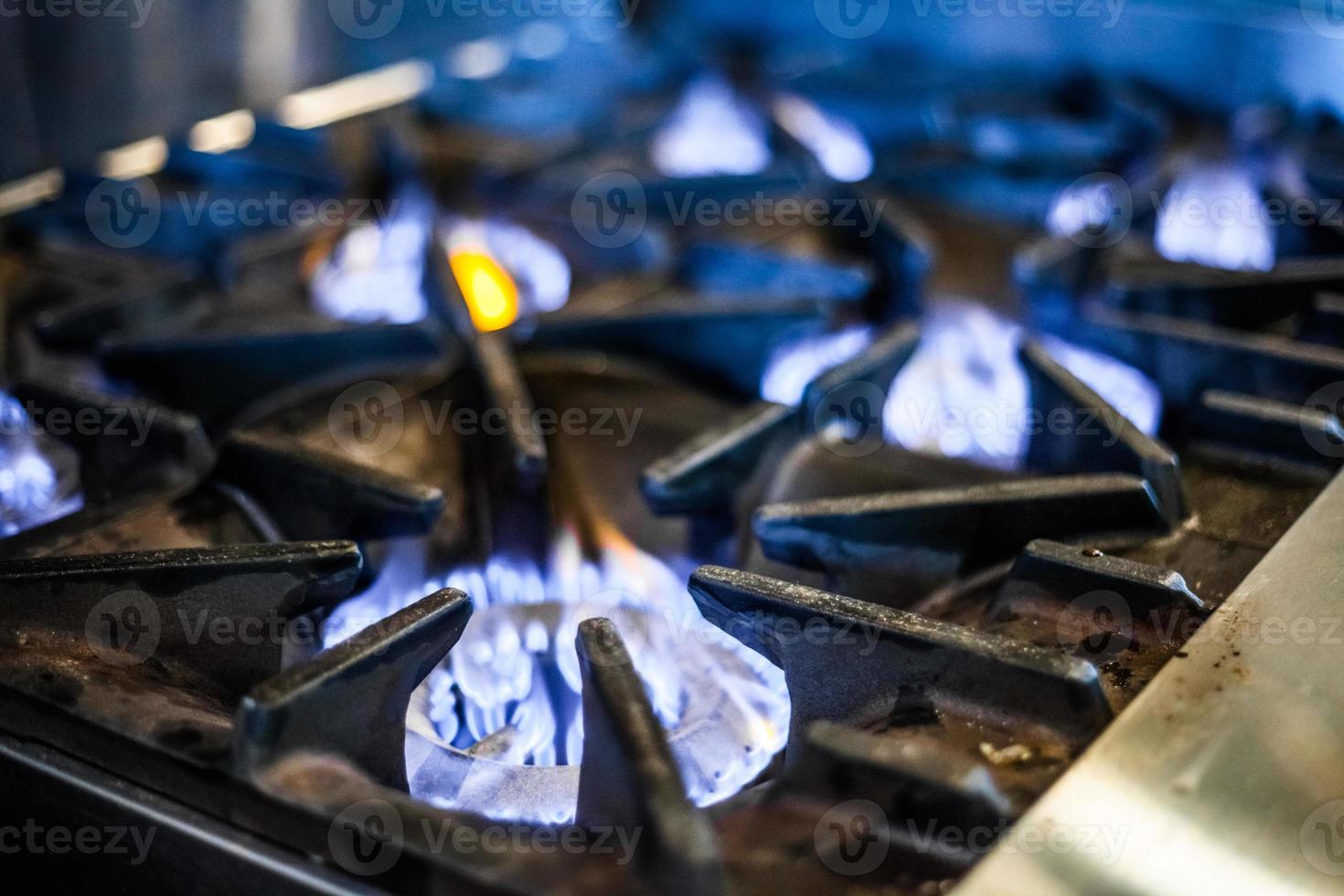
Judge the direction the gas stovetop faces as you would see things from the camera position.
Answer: facing the viewer and to the right of the viewer
